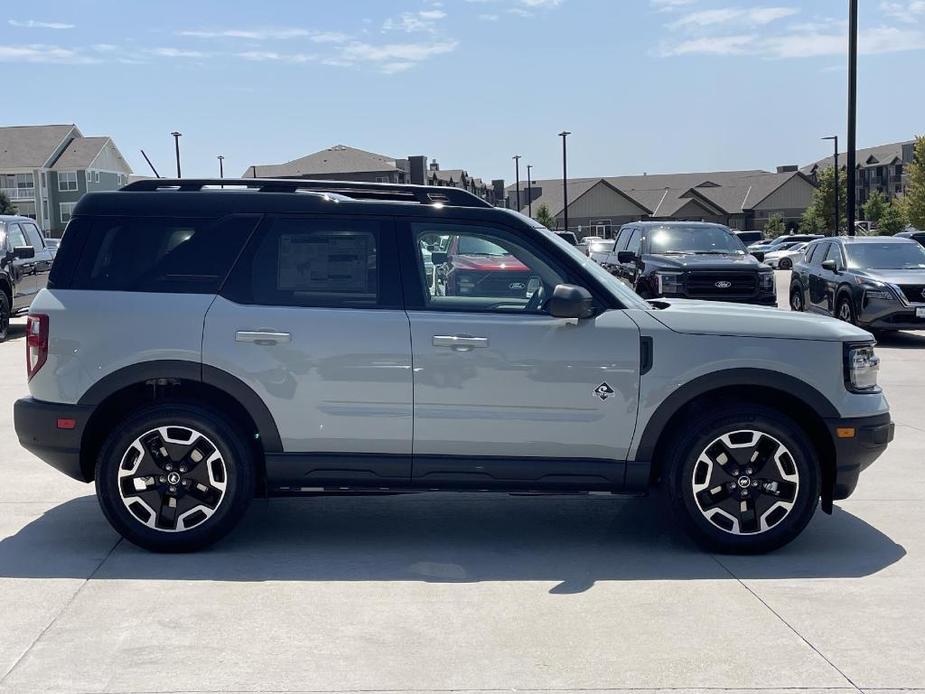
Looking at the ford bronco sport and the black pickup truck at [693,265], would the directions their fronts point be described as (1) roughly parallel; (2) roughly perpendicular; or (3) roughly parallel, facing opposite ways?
roughly perpendicular

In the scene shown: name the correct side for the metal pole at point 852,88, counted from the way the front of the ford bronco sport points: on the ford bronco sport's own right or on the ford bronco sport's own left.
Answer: on the ford bronco sport's own left

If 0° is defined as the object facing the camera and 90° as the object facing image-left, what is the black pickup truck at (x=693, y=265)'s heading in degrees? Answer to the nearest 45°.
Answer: approximately 0°

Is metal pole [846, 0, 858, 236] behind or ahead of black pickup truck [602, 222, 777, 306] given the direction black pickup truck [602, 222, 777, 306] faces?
behind

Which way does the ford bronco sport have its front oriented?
to the viewer's right

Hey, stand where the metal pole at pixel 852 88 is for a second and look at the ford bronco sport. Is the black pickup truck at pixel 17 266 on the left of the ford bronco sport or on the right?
right

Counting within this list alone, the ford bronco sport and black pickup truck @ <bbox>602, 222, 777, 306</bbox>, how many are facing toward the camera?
1

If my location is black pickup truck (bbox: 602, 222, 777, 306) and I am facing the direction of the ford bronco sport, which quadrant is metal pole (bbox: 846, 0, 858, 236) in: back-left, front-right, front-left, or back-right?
back-left

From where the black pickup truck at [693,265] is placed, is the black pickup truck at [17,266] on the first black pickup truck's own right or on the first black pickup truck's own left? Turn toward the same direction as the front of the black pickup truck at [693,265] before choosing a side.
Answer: on the first black pickup truck's own right

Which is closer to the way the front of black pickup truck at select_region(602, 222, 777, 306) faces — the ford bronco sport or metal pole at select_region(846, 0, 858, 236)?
the ford bronco sport

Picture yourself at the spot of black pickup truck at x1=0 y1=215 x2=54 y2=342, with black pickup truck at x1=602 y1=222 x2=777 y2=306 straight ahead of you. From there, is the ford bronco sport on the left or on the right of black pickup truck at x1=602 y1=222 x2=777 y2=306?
right

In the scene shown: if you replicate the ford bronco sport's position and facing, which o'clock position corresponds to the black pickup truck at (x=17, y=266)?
The black pickup truck is roughly at 8 o'clock from the ford bronco sport.

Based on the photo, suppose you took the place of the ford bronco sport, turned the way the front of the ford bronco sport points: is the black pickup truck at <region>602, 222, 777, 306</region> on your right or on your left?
on your left

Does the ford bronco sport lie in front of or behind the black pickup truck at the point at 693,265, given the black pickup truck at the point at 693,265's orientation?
in front
